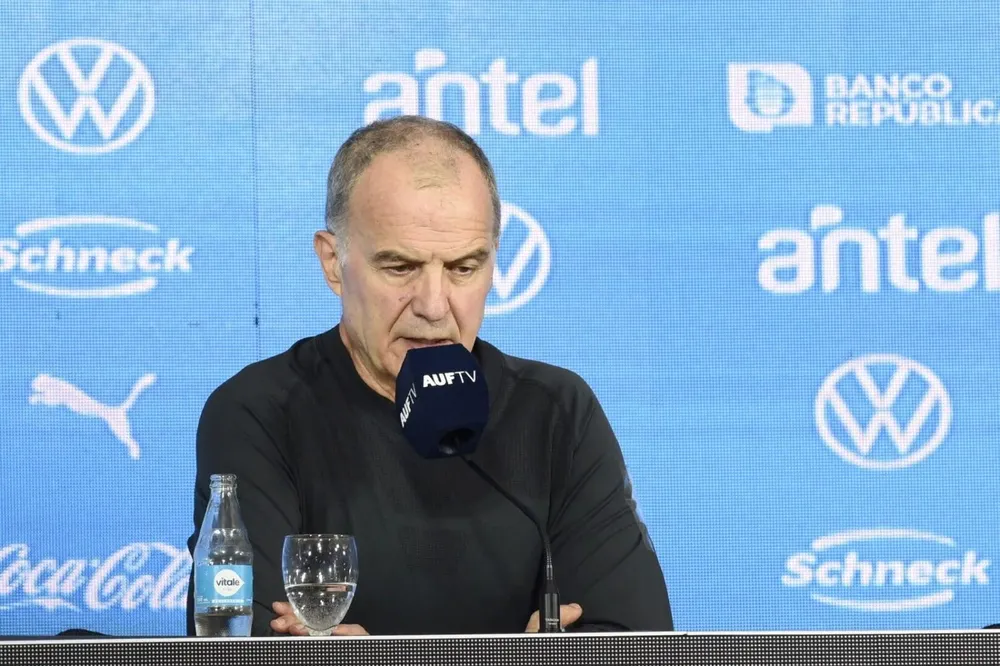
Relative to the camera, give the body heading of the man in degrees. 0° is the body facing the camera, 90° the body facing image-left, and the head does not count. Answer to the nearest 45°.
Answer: approximately 0°

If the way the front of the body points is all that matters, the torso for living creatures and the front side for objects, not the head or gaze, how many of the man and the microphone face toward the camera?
1

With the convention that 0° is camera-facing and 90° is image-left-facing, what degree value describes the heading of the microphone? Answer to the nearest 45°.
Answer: approximately 135°
